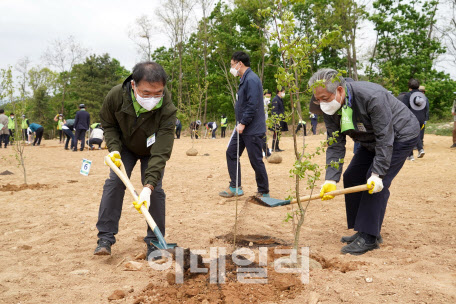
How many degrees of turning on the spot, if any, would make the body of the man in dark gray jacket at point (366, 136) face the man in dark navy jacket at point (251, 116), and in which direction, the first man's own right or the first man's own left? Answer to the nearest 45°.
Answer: approximately 45° to the first man's own right

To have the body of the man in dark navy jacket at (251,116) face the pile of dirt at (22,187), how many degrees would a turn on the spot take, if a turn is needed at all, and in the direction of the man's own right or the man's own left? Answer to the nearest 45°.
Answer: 0° — they already face it

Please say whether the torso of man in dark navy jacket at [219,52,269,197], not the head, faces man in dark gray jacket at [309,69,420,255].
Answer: no

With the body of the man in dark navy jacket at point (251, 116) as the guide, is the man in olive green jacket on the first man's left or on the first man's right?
on the first man's left

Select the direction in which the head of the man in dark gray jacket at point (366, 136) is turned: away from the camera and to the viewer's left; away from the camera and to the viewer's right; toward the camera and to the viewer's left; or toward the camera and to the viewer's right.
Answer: toward the camera and to the viewer's left

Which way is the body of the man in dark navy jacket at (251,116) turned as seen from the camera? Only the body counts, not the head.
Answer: to the viewer's left

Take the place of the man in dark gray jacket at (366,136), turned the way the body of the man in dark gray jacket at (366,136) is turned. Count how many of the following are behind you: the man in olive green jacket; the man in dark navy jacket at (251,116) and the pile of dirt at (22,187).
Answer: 0

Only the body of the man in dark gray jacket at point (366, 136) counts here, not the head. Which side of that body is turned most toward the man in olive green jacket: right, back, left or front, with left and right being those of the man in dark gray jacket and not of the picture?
front

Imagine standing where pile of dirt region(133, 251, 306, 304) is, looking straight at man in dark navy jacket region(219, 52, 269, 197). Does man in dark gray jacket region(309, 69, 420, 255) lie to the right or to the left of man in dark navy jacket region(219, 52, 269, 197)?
right

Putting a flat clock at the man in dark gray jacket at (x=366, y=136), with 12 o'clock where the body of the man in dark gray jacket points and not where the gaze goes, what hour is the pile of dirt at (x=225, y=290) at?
The pile of dirt is roughly at 10 o'clock from the man in dark gray jacket.

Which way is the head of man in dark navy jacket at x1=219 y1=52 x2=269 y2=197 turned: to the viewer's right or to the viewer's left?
to the viewer's left

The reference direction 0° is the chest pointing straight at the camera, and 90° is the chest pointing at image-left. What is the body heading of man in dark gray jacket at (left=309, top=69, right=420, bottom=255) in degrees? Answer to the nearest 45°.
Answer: approximately 90°

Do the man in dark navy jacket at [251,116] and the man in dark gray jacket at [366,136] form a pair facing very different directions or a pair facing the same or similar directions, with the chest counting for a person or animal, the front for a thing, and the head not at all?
same or similar directions

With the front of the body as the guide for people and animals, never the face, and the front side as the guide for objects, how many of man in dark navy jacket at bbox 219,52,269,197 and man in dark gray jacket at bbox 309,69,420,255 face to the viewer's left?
2

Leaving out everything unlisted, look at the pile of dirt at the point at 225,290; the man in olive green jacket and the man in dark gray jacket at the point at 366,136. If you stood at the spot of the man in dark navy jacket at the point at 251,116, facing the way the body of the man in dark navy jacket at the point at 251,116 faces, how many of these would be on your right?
0

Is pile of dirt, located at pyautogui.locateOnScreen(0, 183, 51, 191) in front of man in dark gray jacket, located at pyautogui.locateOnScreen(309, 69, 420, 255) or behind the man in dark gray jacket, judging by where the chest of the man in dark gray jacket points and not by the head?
in front

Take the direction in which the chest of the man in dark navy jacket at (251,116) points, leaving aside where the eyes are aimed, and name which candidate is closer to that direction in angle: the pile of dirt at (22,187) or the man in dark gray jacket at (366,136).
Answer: the pile of dirt
